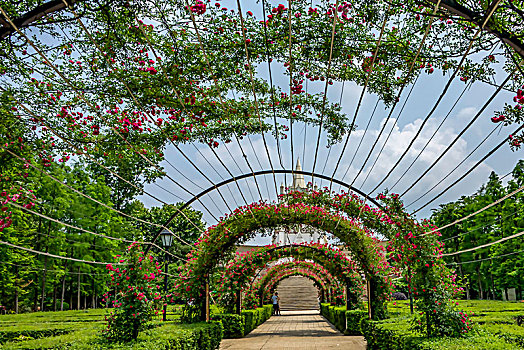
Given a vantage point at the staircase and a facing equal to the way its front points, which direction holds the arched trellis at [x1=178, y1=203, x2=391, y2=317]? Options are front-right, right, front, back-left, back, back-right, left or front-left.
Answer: front

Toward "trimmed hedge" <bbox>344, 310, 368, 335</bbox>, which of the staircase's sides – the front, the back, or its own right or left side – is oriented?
front

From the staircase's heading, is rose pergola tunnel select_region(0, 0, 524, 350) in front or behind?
in front

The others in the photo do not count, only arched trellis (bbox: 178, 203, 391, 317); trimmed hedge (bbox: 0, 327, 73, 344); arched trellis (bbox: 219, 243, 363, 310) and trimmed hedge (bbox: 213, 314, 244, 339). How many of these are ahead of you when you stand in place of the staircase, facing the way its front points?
4

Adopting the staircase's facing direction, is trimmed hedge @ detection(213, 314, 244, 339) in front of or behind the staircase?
in front

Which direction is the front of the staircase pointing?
toward the camera

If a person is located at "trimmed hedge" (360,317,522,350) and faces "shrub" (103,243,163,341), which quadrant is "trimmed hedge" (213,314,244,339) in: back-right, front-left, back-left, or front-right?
front-right

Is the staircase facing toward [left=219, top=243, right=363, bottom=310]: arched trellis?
yes

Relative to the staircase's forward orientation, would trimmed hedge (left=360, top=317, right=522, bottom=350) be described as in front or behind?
in front
